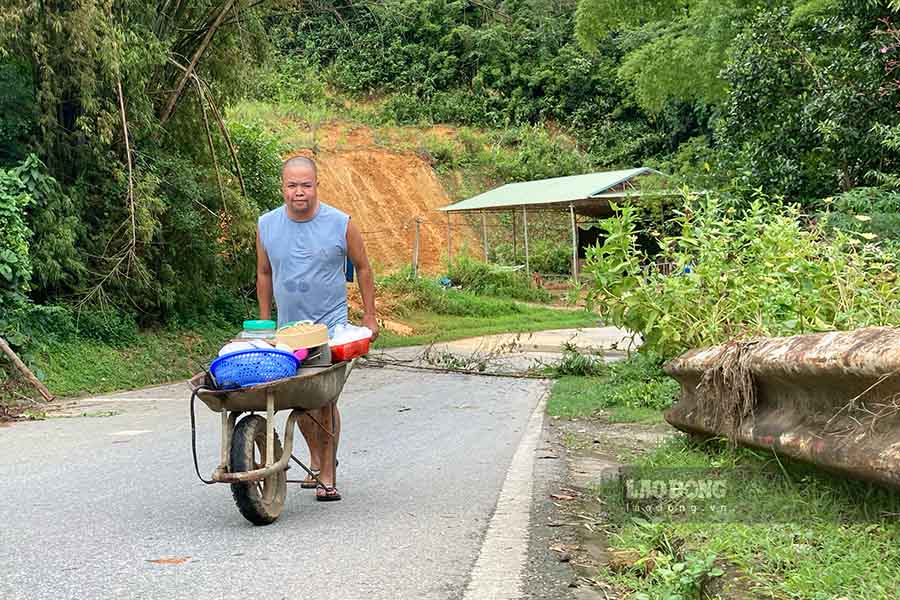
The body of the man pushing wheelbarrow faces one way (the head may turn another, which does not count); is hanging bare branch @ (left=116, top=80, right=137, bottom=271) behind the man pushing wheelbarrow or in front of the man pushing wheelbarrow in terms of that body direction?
behind

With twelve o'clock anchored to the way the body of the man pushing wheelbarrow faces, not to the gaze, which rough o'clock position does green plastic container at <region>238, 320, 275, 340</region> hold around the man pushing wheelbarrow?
The green plastic container is roughly at 1 o'clock from the man pushing wheelbarrow.

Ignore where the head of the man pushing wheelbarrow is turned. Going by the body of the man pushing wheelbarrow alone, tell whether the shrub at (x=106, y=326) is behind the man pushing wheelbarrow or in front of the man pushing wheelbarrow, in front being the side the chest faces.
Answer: behind

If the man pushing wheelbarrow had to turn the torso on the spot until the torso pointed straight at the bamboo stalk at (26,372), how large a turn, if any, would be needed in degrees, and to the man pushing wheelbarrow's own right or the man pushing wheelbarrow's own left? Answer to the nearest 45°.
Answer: approximately 135° to the man pushing wheelbarrow's own right

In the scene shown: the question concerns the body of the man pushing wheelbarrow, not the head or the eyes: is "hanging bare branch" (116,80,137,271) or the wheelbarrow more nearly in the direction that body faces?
the wheelbarrow

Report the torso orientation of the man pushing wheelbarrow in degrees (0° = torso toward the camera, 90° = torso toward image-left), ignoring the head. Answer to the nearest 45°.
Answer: approximately 0°

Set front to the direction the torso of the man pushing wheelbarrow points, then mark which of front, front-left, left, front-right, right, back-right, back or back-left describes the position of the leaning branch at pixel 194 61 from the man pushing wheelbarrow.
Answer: back
